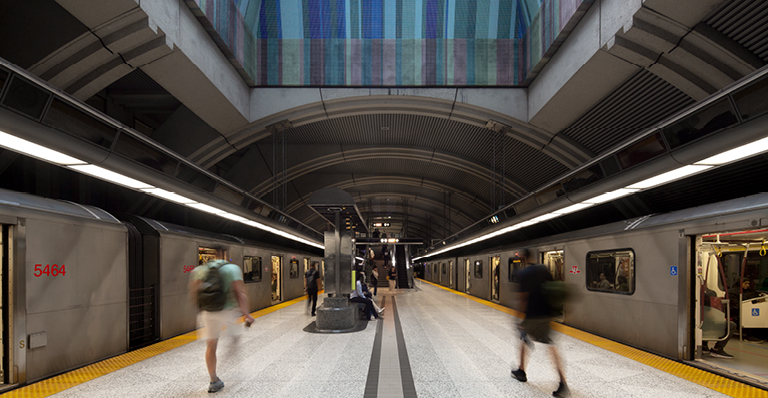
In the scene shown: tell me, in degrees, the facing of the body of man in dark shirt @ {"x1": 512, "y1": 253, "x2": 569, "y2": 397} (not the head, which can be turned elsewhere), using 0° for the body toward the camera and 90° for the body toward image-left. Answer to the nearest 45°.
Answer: approximately 135°

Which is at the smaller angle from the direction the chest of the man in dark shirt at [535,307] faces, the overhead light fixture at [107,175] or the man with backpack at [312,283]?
the man with backpack

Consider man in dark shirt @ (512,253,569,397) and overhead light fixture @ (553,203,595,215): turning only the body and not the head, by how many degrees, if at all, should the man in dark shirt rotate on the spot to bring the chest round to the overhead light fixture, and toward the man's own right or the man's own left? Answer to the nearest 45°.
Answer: approximately 45° to the man's own right

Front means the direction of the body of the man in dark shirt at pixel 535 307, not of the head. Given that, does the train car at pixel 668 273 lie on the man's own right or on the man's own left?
on the man's own right

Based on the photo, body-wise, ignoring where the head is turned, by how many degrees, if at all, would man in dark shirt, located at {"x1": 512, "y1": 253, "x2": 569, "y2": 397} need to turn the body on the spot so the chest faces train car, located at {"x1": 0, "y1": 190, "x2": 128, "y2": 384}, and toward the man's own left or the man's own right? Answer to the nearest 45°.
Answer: approximately 45° to the man's own left
